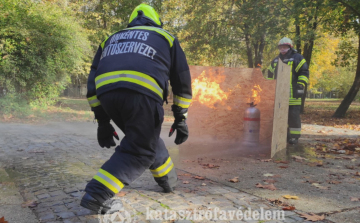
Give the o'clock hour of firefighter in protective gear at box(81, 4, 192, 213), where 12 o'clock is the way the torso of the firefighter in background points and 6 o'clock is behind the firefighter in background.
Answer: The firefighter in protective gear is roughly at 11 o'clock from the firefighter in background.

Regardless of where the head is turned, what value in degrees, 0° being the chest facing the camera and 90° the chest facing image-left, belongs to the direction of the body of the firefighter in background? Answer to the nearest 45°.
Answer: approximately 45°

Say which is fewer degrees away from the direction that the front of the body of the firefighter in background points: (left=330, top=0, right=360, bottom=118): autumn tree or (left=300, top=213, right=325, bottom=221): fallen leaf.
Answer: the fallen leaf

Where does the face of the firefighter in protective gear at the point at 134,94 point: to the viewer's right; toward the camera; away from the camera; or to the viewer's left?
away from the camera

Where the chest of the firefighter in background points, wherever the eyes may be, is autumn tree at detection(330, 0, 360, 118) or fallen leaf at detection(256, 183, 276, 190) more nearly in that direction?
the fallen leaf

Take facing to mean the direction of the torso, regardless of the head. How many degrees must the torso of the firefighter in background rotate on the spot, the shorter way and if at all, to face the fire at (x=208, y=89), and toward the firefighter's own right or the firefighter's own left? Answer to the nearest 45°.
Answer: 0° — they already face it

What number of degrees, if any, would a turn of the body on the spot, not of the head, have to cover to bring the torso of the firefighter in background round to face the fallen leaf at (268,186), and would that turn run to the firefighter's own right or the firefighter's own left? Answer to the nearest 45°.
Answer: approximately 45° to the firefighter's own left
